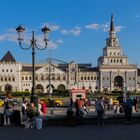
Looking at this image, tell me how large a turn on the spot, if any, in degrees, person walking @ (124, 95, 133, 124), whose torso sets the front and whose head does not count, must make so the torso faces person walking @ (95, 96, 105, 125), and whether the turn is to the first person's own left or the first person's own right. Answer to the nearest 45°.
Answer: approximately 90° to the first person's own left

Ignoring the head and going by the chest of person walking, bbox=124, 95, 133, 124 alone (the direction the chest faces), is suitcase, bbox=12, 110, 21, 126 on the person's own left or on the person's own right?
on the person's own left

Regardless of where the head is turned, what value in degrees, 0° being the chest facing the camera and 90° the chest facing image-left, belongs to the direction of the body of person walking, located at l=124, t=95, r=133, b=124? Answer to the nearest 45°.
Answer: approximately 180°
